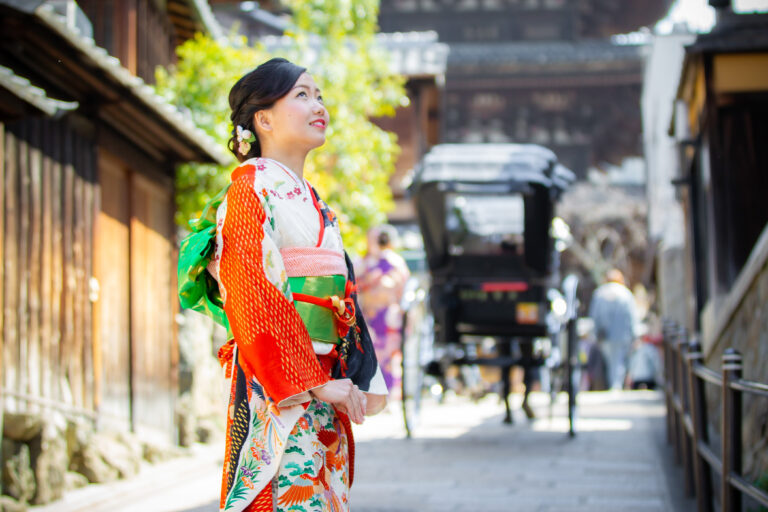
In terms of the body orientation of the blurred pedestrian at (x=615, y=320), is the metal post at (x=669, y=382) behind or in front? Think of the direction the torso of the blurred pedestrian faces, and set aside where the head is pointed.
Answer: behind

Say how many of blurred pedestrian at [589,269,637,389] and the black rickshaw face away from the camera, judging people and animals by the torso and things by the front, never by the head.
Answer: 2

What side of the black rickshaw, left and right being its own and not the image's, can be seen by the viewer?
back

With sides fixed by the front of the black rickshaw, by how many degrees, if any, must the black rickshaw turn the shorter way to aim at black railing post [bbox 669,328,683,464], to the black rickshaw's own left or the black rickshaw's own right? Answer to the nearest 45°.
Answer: approximately 135° to the black rickshaw's own right

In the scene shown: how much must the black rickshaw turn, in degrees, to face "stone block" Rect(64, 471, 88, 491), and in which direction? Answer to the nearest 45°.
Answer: approximately 135° to its left

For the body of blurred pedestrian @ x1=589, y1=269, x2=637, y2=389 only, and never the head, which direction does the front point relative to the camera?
away from the camera

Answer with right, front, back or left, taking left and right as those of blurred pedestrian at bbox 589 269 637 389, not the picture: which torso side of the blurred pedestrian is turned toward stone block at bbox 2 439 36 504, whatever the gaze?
back

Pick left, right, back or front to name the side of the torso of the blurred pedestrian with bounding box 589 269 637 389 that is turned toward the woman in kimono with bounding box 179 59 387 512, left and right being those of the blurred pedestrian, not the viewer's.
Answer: back

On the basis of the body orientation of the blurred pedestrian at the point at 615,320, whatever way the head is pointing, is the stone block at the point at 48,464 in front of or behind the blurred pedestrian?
behind

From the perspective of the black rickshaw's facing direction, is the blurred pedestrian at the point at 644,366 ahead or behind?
ahead

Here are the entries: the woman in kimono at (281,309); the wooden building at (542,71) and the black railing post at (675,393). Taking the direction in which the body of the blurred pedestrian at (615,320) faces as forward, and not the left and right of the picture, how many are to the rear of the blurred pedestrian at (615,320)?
2

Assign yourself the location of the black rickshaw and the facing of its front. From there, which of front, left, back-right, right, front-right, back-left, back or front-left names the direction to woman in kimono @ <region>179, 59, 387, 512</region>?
back

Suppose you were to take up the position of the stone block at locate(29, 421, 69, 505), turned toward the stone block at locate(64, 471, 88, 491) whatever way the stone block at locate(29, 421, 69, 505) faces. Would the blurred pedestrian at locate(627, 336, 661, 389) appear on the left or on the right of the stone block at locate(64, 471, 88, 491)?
right
